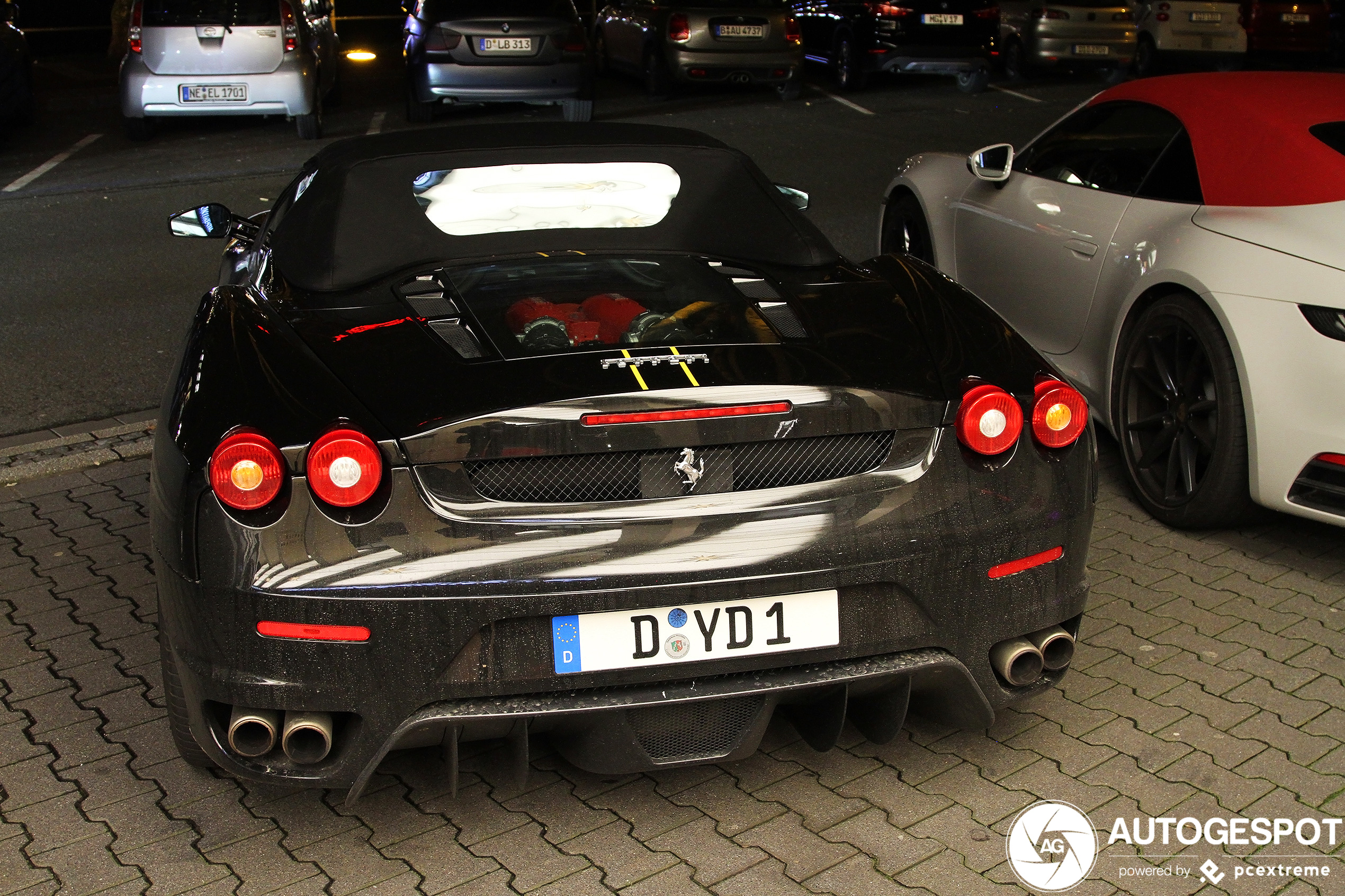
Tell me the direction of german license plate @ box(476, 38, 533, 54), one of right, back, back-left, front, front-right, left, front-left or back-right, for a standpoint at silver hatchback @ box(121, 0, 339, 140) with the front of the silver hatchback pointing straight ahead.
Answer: right

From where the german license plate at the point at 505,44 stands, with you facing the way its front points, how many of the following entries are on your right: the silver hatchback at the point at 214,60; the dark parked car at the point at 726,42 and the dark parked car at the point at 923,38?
1

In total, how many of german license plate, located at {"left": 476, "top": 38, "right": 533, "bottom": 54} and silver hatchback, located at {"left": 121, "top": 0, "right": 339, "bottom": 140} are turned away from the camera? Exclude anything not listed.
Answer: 1

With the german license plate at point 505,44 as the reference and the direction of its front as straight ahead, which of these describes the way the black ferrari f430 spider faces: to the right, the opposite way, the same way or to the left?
the opposite way

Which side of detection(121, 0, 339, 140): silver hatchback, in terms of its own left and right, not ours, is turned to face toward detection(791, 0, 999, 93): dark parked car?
right

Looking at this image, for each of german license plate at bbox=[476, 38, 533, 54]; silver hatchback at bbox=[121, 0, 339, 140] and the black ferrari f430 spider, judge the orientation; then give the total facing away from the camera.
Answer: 2

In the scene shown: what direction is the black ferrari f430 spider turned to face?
away from the camera

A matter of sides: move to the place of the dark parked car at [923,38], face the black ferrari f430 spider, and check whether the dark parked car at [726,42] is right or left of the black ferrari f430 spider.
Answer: right

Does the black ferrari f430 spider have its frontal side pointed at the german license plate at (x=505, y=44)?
yes

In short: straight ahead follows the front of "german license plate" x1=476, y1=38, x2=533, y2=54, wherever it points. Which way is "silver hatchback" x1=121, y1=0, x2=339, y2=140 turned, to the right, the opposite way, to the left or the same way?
the opposite way

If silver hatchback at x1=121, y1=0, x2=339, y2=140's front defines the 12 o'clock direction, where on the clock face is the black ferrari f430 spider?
The black ferrari f430 spider is roughly at 6 o'clock from the silver hatchback.

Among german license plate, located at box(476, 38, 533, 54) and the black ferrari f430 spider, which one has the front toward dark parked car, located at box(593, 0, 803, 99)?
the black ferrari f430 spider

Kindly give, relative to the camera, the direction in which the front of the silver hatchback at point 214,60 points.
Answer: facing away from the viewer

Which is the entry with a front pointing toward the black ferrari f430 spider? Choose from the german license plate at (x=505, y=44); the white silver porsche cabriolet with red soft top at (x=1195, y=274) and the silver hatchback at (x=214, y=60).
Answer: the german license plate

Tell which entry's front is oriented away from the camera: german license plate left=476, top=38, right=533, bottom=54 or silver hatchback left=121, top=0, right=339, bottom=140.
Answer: the silver hatchback
